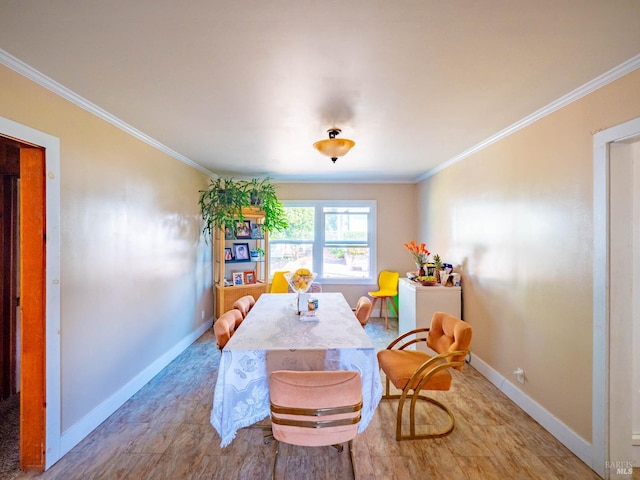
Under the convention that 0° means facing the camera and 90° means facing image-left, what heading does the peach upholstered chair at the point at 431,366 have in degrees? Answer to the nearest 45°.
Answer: approximately 45°

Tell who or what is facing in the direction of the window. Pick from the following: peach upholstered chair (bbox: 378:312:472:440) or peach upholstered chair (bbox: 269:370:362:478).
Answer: peach upholstered chair (bbox: 269:370:362:478)

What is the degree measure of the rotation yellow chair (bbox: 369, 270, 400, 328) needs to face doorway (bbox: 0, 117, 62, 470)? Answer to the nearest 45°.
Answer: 0° — it already faces it

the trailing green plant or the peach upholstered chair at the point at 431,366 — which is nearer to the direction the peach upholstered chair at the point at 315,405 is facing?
the trailing green plant

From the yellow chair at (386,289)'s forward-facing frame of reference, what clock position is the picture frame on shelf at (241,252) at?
The picture frame on shelf is roughly at 1 o'clock from the yellow chair.

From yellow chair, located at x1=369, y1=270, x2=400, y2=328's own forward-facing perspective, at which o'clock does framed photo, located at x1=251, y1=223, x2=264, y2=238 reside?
The framed photo is roughly at 1 o'clock from the yellow chair.

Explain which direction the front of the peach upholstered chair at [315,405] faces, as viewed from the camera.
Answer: facing away from the viewer

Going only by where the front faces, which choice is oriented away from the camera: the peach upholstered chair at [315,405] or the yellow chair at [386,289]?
the peach upholstered chair

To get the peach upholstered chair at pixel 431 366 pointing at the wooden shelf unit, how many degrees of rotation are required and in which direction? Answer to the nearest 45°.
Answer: approximately 90° to its right

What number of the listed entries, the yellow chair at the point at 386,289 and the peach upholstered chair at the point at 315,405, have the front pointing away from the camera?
1

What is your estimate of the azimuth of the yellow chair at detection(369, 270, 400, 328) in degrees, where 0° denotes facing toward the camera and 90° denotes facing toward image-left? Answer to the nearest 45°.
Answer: approximately 45°
